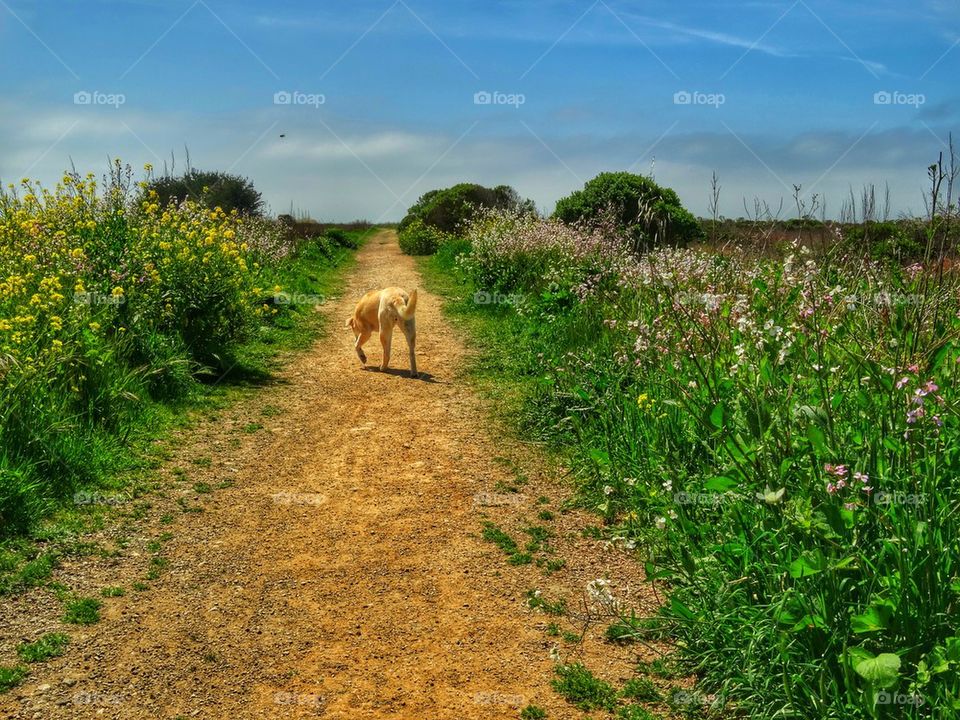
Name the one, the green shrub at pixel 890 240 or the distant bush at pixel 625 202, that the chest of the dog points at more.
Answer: the distant bush

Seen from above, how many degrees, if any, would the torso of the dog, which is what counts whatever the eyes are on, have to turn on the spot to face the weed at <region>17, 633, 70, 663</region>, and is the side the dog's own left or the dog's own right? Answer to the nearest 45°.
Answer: approximately 135° to the dog's own left

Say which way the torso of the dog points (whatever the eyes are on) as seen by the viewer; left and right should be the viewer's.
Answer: facing away from the viewer and to the left of the viewer

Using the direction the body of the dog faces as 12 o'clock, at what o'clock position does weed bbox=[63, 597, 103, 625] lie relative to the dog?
The weed is roughly at 8 o'clock from the dog.

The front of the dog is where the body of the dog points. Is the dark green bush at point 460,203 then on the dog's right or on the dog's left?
on the dog's right

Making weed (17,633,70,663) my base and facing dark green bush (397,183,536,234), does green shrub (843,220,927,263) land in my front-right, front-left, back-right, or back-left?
front-right

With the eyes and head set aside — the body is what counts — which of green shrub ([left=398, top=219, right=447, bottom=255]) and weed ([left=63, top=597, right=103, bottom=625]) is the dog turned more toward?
the green shrub

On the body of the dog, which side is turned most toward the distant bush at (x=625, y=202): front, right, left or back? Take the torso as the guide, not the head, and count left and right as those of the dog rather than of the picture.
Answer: right

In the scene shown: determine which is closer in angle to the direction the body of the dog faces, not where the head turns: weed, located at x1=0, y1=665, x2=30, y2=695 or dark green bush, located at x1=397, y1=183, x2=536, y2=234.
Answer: the dark green bush

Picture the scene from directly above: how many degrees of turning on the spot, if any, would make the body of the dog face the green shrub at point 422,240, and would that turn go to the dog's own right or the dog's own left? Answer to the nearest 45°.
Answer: approximately 45° to the dog's own right

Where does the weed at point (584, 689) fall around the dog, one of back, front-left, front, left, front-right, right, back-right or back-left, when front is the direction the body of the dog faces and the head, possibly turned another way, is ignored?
back-left
